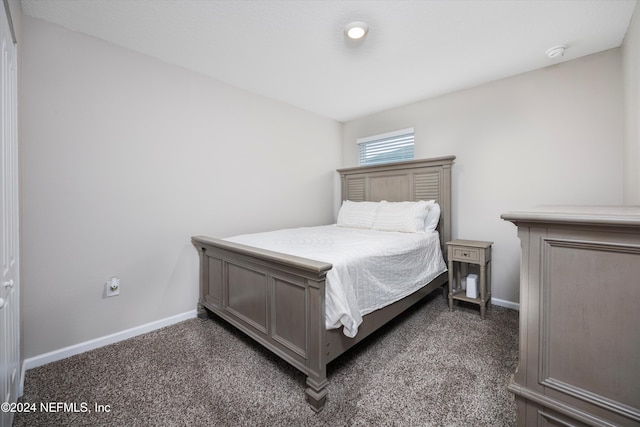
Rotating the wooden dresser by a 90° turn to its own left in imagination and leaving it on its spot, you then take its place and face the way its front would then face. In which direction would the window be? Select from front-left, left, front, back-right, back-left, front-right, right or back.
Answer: back-right

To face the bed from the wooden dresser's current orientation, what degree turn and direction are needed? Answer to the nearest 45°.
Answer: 0° — it already faces it

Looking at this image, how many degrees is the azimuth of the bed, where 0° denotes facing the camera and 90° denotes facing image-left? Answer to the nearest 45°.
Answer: approximately 45°

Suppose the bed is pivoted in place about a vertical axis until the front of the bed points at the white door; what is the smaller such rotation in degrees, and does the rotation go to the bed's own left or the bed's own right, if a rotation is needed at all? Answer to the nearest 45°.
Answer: approximately 45° to the bed's own right

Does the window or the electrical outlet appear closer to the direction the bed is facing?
the electrical outlet

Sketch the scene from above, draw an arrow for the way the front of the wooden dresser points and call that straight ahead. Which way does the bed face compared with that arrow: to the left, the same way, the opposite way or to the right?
to the left

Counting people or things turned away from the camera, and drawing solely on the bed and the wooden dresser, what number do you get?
0

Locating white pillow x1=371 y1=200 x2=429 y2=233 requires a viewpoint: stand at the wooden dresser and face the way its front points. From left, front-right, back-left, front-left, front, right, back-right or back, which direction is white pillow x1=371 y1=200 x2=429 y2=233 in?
front-right

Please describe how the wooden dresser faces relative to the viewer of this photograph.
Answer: facing to the left of the viewer
